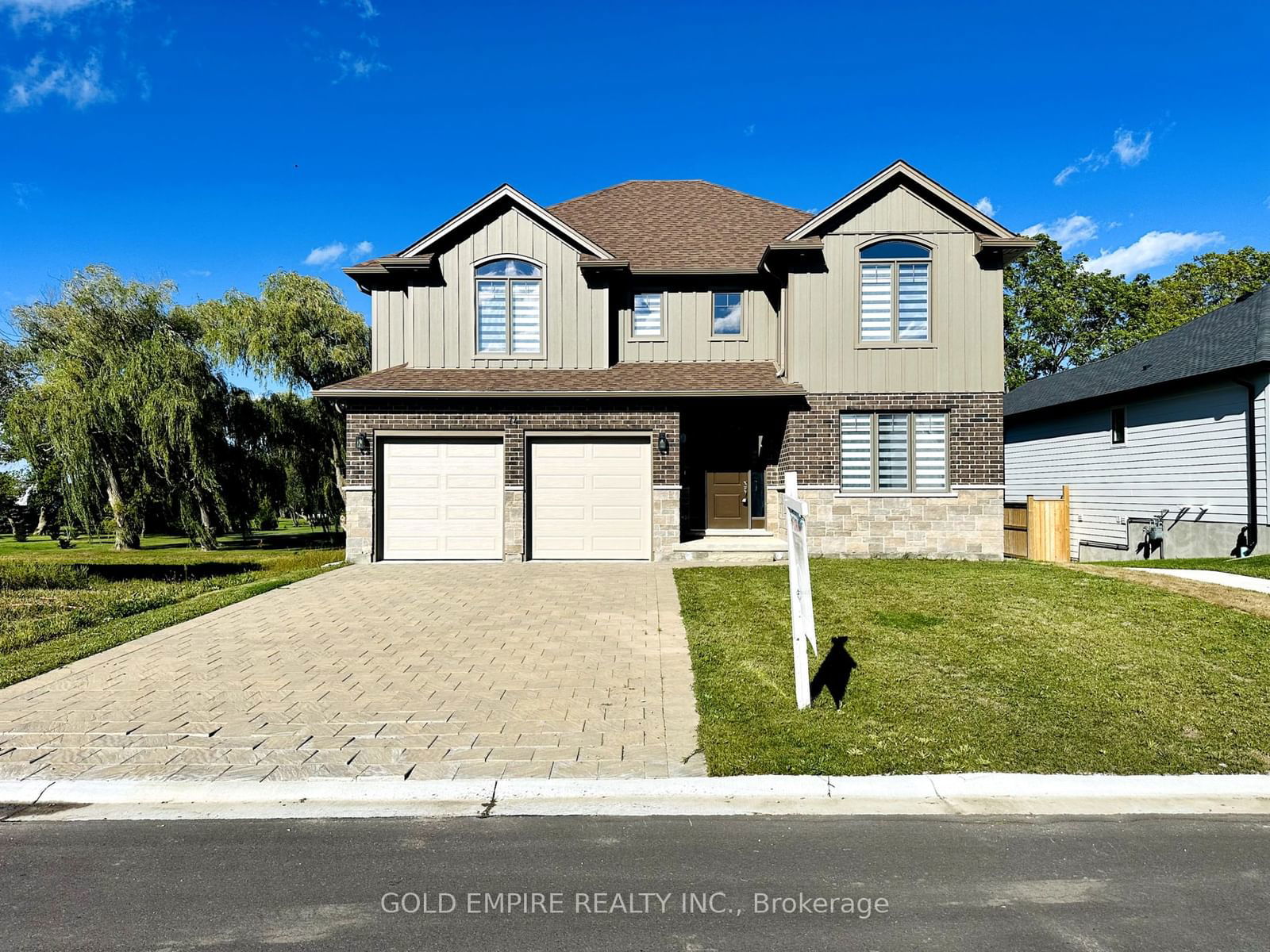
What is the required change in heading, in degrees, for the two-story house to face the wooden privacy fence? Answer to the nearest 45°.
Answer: approximately 90° to its left

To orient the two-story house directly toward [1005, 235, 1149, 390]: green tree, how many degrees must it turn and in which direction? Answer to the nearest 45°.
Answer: approximately 135° to its left

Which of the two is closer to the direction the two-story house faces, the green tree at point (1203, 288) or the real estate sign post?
the real estate sign post

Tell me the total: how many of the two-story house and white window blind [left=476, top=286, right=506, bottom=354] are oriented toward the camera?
2

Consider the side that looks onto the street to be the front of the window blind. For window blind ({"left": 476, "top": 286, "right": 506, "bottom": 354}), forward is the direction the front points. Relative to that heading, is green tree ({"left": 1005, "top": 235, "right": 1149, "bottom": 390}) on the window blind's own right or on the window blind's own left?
on the window blind's own left

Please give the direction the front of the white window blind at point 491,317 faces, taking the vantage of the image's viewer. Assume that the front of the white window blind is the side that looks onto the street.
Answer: facing the viewer

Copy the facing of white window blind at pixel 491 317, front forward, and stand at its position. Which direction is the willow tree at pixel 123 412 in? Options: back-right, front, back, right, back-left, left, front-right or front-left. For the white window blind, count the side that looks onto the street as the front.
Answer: back-right

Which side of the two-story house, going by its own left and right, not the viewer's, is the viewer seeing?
front

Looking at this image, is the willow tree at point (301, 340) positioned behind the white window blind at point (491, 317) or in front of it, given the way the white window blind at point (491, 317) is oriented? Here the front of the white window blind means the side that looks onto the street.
behind

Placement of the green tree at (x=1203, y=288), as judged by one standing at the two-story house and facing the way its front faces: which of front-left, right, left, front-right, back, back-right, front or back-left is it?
back-left

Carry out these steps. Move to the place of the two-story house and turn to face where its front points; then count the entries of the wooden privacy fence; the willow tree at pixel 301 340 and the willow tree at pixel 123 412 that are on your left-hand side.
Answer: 1
